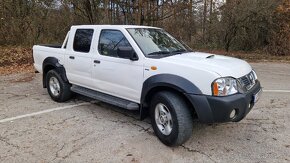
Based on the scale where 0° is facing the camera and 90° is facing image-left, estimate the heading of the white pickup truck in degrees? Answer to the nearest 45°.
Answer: approximately 315°
